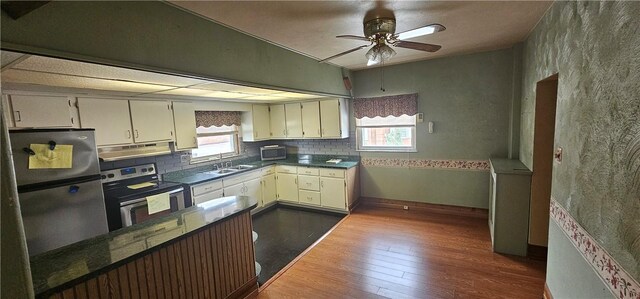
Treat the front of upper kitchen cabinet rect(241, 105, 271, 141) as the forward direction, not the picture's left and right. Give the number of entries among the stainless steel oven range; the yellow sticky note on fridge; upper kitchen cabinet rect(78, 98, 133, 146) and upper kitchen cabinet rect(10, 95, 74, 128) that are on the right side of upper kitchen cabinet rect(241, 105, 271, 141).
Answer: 4

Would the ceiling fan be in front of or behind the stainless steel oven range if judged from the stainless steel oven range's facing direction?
in front

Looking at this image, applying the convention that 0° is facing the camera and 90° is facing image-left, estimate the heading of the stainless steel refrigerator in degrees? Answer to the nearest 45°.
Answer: approximately 315°

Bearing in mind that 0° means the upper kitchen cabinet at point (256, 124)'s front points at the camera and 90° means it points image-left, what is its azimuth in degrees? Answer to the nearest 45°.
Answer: approximately 315°

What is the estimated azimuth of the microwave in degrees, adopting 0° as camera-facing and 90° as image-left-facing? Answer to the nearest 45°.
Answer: approximately 0°

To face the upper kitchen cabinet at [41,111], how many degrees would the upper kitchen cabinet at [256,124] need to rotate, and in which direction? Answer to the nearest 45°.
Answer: approximately 90° to its right

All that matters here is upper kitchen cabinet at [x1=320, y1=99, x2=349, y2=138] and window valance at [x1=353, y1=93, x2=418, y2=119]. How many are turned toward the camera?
2
